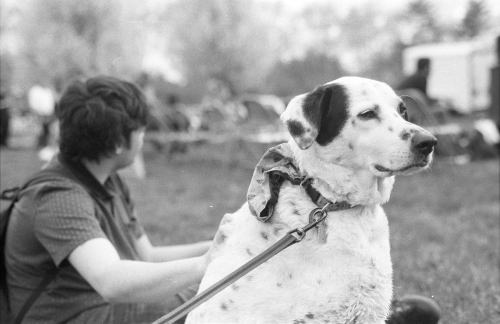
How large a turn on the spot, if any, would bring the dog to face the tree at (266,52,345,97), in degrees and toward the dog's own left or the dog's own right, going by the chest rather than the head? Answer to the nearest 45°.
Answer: approximately 135° to the dog's own left

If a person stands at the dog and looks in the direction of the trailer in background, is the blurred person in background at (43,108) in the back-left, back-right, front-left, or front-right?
front-left

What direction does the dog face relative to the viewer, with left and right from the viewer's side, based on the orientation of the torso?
facing the viewer and to the right of the viewer

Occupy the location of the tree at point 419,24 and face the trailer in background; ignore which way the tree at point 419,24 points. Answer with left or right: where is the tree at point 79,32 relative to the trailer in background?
right

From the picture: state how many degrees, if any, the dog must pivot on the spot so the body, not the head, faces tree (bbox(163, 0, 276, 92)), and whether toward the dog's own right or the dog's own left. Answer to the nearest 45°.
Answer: approximately 135° to the dog's own left

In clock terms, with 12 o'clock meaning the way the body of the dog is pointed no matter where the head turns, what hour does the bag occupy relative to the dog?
The bag is roughly at 5 o'clock from the dog.

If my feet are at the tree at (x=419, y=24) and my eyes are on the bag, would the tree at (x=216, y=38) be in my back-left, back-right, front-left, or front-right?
front-right

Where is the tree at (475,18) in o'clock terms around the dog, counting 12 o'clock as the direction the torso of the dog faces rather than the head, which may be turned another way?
The tree is roughly at 8 o'clock from the dog.

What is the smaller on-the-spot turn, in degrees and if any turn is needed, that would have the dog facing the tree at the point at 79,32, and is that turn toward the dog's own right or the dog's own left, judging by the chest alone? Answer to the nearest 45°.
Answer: approximately 135° to the dog's own left

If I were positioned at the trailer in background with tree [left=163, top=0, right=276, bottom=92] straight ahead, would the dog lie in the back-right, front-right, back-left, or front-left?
back-left

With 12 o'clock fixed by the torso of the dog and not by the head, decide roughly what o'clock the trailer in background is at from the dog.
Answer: The trailer in background is roughly at 8 o'clock from the dog.

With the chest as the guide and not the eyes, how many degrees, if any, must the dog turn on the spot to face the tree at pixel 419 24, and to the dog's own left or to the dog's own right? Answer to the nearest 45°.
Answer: approximately 135° to the dog's own left
